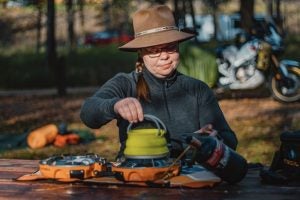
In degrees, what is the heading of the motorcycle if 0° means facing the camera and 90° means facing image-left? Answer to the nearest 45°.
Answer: approximately 270°

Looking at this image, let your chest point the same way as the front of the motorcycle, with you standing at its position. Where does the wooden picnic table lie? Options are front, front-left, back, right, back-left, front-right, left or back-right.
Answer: right

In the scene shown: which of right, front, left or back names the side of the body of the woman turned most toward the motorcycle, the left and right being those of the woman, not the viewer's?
back

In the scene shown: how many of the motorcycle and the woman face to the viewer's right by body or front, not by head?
1

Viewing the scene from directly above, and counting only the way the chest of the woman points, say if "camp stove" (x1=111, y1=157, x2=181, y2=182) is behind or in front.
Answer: in front

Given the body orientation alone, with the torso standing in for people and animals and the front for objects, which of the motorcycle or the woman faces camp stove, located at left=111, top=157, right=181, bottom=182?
the woman

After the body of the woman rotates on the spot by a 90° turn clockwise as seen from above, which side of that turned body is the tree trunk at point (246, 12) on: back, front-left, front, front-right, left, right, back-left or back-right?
right

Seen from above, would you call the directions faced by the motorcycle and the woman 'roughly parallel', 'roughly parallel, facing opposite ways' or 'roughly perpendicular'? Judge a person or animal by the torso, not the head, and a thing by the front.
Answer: roughly perpendicular
